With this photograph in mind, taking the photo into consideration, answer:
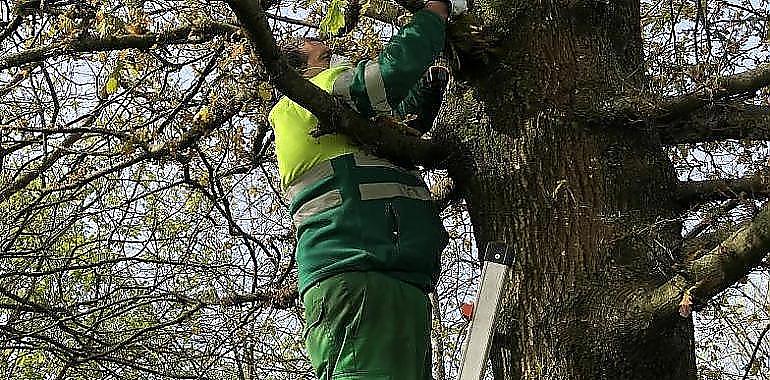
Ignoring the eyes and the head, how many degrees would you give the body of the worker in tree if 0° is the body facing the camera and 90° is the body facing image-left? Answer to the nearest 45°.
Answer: approximately 270°

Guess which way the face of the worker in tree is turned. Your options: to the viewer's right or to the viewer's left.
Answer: to the viewer's right

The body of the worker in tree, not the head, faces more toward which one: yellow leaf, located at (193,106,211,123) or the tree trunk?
the tree trunk

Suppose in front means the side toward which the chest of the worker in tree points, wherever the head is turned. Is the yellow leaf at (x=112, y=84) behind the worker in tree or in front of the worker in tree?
behind
